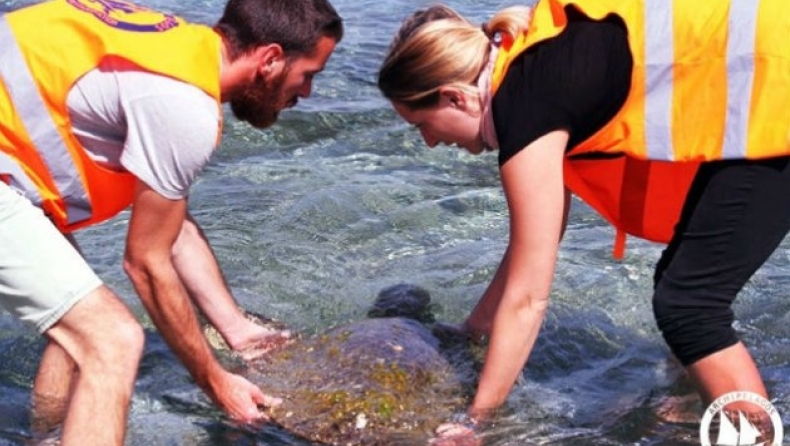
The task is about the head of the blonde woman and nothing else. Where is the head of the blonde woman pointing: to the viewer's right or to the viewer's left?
to the viewer's left

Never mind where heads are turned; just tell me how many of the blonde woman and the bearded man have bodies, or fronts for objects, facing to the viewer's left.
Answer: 1

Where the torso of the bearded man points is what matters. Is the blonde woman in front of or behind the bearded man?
in front

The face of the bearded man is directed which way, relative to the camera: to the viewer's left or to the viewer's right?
to the viewer's right

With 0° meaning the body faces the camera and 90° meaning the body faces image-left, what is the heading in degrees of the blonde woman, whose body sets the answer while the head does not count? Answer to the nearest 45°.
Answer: approximately 90°

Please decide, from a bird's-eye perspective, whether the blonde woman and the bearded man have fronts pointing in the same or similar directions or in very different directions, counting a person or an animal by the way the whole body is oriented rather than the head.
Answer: very different directions

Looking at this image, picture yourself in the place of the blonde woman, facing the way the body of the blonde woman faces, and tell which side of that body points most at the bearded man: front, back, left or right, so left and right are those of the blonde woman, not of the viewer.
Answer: front

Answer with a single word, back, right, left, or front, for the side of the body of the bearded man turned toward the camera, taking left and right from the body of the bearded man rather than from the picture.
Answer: right
